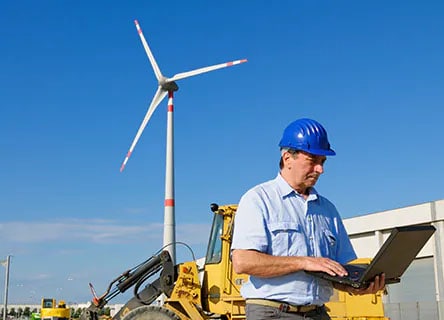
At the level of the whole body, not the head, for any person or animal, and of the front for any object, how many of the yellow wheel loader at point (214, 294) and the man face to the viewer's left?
1

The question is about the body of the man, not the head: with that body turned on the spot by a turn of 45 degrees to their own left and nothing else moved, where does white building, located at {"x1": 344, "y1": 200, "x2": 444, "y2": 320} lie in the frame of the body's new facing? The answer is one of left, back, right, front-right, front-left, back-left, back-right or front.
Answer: left

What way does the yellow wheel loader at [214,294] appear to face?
to the viewer's left

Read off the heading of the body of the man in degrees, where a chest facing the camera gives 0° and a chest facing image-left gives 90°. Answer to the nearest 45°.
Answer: approximately 315°

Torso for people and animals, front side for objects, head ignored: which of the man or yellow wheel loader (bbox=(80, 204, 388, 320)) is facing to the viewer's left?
the yellow wheel loader

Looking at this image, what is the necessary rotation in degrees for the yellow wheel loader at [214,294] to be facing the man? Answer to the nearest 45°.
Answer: approximately 90° to its left

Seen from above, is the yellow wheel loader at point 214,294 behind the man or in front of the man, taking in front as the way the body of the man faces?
behind
